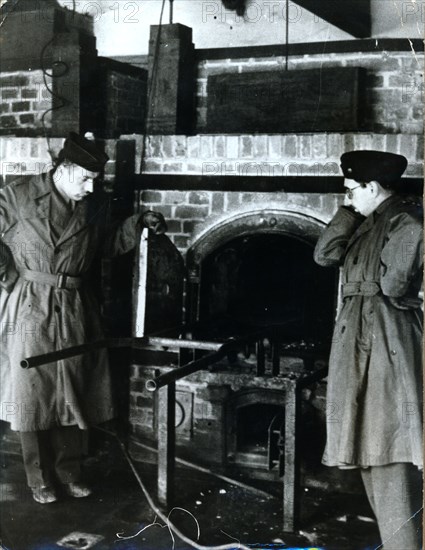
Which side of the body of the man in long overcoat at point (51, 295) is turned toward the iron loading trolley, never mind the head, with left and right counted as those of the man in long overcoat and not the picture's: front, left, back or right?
front

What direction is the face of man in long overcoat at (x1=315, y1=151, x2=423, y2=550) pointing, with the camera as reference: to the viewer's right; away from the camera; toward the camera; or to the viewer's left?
to the viewer's left

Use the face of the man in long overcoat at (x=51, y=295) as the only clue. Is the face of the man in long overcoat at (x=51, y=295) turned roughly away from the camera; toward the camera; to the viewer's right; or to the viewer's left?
to the viewer's right

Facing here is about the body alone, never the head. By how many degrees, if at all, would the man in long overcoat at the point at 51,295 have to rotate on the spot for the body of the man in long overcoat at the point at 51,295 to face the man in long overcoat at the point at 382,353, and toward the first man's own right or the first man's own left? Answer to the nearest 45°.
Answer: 0° — they already face them

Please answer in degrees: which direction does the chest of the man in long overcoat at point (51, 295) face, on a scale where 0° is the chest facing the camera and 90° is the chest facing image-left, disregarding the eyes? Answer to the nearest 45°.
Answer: approximately 315°
